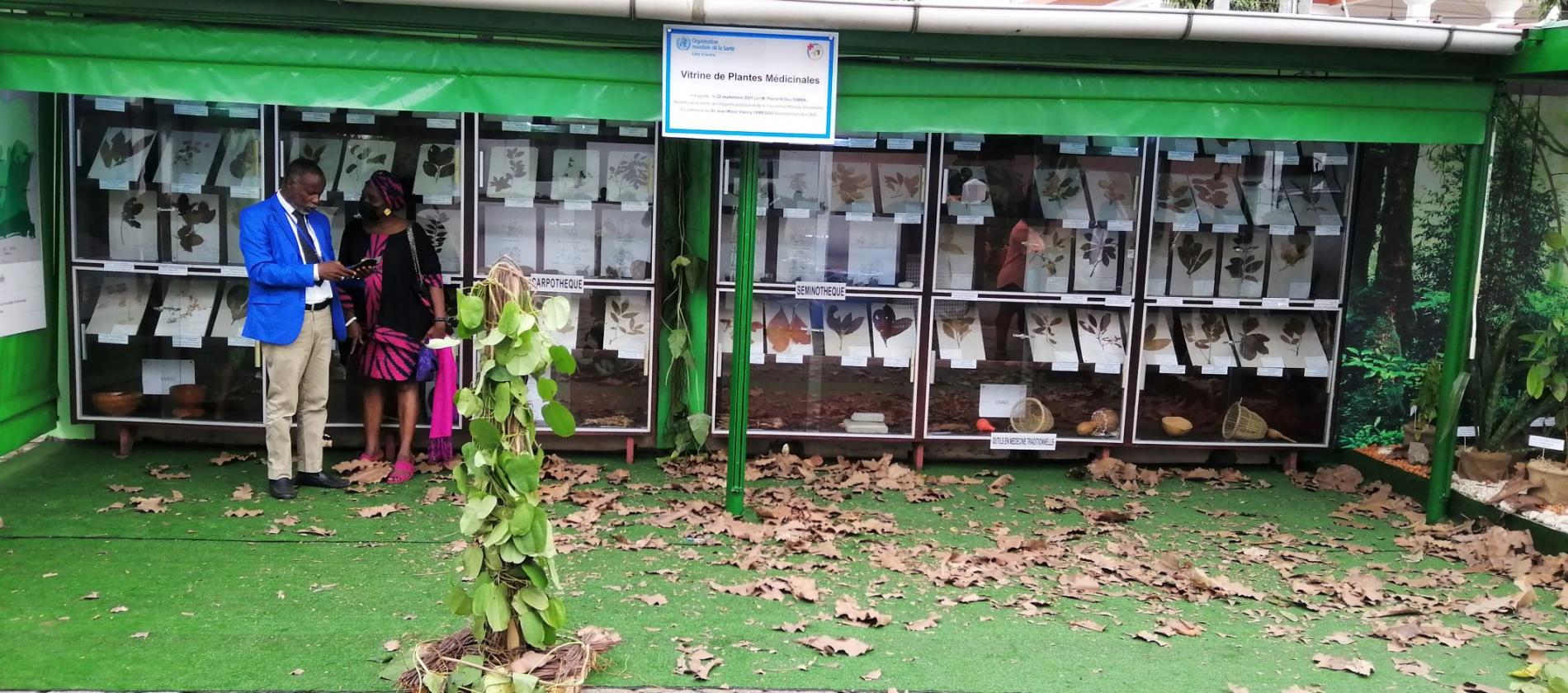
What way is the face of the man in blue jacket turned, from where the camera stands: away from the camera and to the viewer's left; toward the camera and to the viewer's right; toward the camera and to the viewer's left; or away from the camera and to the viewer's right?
toward the camera and to the viewer's right

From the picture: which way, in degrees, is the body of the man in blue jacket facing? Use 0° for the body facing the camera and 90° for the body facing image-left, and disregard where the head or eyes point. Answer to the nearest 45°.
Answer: approximately 315°

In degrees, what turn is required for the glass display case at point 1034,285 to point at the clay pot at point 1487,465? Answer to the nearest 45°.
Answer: approximately 90° to its left

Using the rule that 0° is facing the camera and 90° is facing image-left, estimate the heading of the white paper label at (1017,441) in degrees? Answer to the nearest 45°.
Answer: approximately 0°

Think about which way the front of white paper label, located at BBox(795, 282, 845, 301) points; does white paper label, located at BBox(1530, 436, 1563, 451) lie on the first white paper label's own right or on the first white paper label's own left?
on the first white paper label's own left

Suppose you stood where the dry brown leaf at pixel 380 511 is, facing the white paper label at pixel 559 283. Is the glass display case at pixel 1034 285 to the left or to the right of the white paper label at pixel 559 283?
right

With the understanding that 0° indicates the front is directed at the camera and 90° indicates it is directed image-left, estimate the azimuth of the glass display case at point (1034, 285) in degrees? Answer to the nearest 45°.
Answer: approximately 0°
